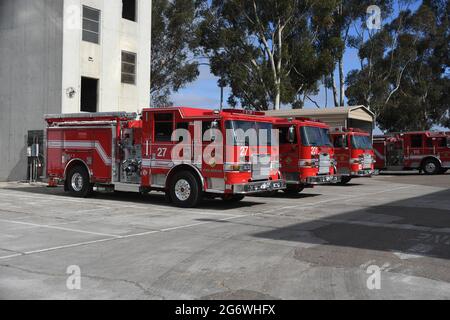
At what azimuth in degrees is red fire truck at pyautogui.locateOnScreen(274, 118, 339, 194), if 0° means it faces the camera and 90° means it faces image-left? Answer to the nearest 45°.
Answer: approximately 315°

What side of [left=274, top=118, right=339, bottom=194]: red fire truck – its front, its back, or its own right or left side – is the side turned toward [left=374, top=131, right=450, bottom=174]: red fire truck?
left

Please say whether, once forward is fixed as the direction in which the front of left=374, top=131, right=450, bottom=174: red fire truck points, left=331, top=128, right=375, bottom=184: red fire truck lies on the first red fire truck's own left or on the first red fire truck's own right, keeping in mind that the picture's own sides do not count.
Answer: on the first red fire truck's own right

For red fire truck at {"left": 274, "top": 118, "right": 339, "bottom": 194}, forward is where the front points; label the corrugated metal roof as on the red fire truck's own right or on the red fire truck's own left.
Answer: on the red fire truck's own left

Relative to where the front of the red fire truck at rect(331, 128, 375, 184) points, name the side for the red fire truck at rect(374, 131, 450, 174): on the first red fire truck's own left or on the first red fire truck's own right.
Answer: on the first red fire truck's own left

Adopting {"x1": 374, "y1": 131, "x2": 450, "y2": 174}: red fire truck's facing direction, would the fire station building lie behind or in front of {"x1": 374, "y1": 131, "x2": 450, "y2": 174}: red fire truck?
behind

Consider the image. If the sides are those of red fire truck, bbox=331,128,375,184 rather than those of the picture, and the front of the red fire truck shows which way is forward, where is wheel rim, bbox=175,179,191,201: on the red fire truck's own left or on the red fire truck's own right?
on the red fire truck's own right

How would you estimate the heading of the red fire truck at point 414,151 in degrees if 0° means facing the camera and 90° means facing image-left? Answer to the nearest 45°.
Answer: approximately 270°

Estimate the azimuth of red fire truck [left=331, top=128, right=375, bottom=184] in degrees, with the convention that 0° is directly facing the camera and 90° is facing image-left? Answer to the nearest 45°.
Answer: approximately 315°

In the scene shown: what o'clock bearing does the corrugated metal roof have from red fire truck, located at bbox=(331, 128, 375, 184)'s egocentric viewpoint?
The corrugated metal roof is roughly at 7 o'clock from the red fire truck.

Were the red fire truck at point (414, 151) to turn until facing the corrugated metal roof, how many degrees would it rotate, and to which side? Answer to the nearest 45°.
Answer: approximately 135° to its right
